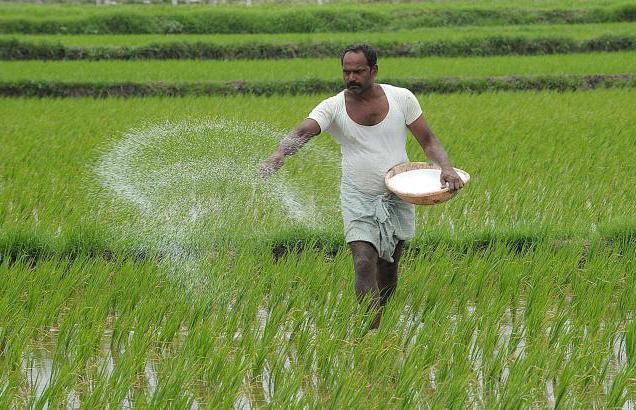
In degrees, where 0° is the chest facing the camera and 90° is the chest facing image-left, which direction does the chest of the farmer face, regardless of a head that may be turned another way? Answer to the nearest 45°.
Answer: approximately 0°

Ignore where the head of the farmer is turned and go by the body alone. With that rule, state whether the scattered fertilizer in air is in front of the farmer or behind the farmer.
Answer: behind
